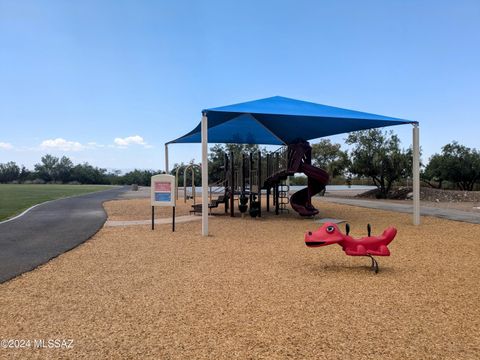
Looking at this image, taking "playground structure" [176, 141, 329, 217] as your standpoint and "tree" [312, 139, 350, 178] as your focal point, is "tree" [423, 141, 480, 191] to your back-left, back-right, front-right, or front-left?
front-right

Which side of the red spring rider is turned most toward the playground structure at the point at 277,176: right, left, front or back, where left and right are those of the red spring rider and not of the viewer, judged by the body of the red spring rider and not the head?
right

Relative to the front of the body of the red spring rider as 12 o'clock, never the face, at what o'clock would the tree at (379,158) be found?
The tree is roughly at 3 o'clock from the red spring rider.

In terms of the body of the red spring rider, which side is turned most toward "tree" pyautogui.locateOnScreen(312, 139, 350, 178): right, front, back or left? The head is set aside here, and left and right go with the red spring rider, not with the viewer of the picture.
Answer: right

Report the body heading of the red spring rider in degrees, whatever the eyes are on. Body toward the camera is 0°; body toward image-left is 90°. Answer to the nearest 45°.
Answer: approximately 90°
